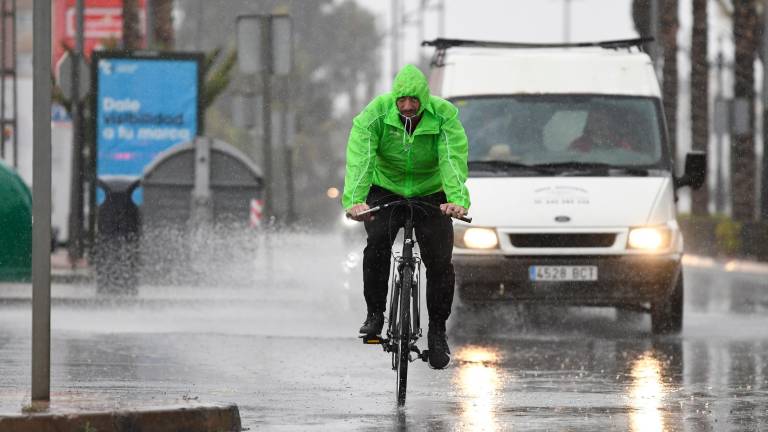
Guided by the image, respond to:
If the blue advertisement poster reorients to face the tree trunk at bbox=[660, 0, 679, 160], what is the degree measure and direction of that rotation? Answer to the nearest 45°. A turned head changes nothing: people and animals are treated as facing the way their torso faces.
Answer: approximately 135° to its left

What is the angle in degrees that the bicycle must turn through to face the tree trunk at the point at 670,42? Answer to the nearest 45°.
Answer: approximately 180°

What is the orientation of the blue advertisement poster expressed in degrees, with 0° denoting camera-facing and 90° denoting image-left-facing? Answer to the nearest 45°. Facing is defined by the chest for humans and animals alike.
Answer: approximately 0°

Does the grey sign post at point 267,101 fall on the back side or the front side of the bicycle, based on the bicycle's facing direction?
on the back side

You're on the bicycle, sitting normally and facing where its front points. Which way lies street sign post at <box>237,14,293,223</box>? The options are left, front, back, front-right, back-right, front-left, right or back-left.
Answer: back

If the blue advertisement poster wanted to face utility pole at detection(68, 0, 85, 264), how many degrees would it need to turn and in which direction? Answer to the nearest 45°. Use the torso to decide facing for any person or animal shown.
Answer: approximately 135° to its right
